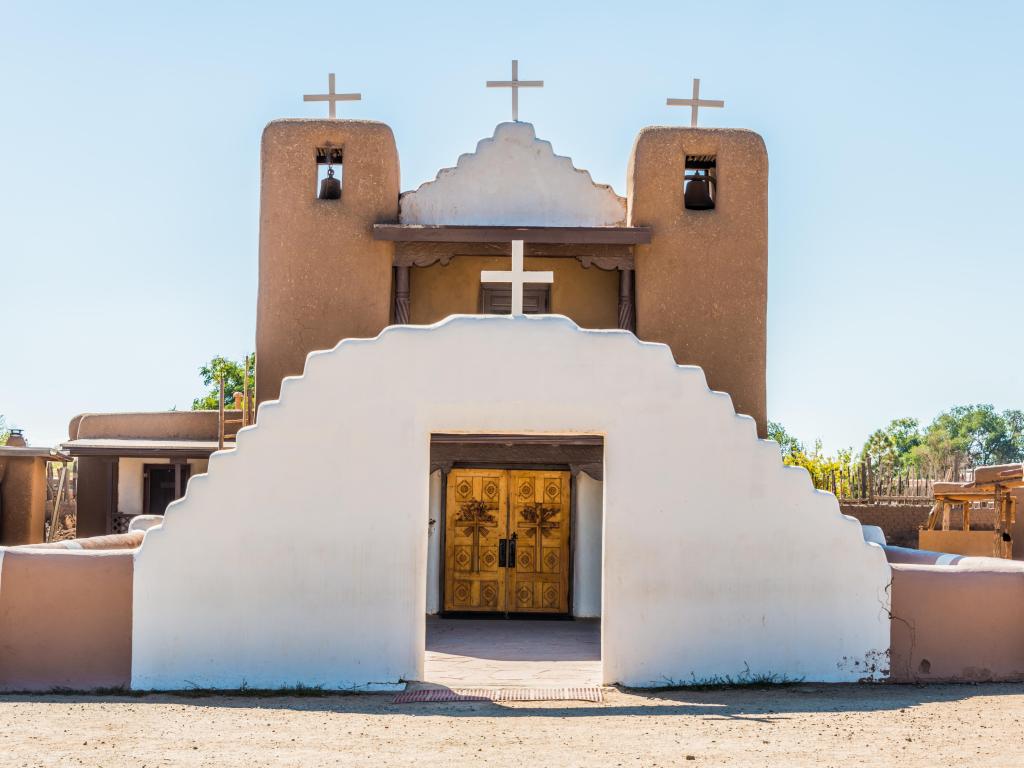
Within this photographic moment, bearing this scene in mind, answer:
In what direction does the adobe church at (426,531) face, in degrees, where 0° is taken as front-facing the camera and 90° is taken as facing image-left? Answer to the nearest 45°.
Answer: approximately 0°

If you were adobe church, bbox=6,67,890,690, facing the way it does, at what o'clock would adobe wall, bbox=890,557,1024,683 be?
The adobe wall is roughly at 9 o'clock from the adobe church.

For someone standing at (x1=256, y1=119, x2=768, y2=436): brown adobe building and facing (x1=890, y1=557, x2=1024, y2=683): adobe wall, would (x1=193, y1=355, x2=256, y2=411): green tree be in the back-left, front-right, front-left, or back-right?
back-left

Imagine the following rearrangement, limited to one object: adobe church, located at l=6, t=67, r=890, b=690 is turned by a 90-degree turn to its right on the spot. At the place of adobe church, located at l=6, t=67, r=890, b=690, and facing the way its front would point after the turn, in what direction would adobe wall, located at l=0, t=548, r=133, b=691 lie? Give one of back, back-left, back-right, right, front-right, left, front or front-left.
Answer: front

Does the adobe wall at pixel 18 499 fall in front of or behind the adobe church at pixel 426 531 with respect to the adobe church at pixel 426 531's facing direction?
behind

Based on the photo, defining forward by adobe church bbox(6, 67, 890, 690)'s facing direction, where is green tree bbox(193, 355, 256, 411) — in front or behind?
behind
